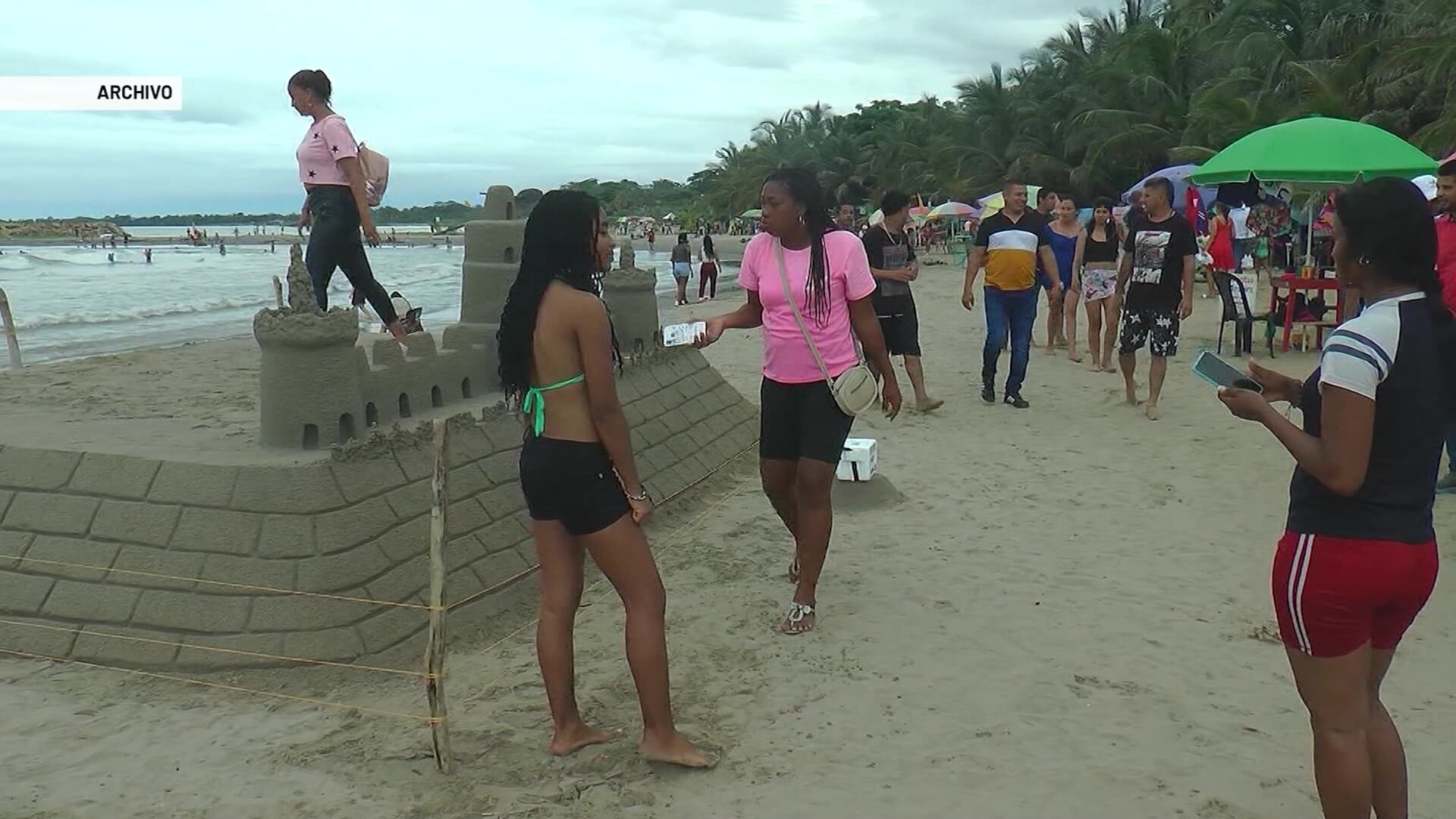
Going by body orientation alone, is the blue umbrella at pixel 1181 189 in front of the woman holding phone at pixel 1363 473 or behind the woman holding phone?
in front

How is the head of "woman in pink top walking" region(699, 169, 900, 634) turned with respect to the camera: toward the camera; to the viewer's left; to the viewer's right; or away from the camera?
to the viewer's left

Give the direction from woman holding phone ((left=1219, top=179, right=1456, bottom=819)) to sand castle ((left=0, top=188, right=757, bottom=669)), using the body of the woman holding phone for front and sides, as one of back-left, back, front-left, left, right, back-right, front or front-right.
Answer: front-left

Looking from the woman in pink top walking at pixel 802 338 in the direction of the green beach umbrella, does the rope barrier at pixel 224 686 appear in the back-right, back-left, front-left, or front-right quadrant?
back-left

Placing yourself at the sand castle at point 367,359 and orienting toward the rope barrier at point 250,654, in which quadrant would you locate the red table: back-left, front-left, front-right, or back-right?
back-left

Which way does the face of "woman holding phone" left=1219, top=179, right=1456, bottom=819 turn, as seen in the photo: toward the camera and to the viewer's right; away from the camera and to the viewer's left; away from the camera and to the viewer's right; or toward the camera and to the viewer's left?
away from the camera and to the viewer's left

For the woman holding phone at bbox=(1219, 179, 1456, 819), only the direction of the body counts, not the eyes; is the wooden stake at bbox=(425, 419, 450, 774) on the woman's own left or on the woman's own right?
on the woman's own left

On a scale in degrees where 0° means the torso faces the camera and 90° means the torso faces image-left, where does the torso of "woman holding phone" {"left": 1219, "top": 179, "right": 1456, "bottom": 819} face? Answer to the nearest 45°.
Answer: approximately 135°

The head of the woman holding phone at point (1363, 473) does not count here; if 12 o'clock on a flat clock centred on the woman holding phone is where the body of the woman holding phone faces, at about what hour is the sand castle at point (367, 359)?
The sand castle is roughly at 11 o'clock from the woman holding phone.

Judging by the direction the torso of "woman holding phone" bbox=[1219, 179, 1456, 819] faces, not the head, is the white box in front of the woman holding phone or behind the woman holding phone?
in front

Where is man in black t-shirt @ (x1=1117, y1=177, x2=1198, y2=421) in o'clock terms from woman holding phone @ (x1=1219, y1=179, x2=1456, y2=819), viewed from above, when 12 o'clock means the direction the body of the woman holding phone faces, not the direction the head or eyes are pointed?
The man in black t-shirt is roughly at 1 o'clock from the woman holding phone.
